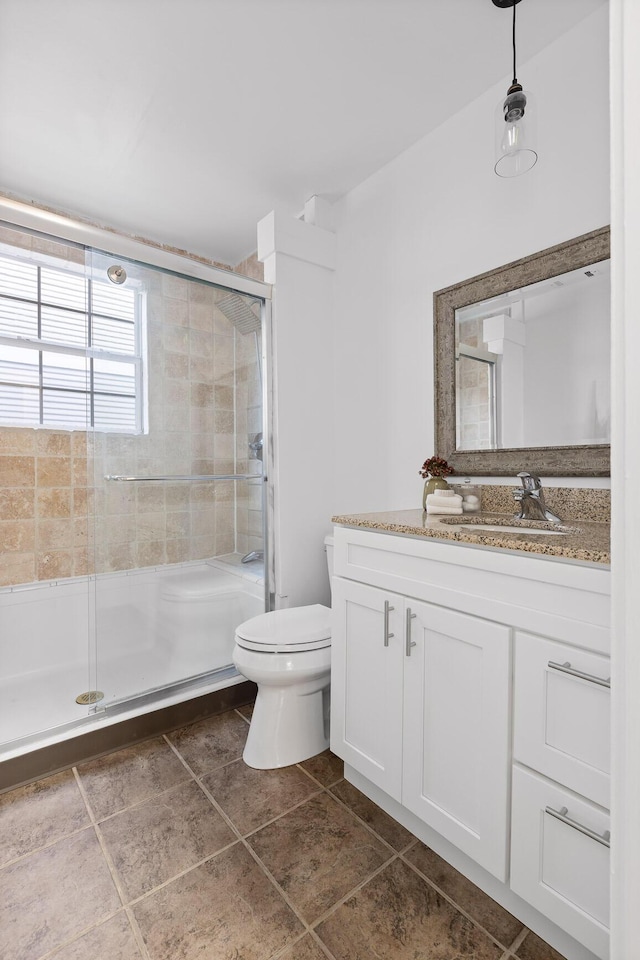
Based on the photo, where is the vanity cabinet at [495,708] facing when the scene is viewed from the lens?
facing the viewer and to the left of the viewer

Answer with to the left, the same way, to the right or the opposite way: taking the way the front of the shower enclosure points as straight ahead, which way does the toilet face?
to the right

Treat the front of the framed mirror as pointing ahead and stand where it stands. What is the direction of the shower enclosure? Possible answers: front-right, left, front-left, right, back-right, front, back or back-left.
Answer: front-right

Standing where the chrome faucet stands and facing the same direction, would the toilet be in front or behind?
in front

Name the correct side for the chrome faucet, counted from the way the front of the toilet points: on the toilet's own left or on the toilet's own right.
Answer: on the toilet's own left

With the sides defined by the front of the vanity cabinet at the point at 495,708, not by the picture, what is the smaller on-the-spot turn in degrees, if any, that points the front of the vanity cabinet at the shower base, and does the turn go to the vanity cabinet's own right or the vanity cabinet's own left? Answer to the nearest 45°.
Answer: approximately 45° to the vanity cabinet's own right

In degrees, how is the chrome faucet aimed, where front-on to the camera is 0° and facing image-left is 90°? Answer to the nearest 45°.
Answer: approximately 45°

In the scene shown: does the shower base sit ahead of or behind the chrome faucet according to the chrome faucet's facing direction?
ahead

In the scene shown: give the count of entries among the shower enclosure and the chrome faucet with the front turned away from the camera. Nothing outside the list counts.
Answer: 0

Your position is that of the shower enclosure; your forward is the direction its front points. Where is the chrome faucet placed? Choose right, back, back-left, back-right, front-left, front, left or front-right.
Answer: front

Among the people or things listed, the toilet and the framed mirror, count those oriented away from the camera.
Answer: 0

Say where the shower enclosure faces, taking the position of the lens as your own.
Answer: facing the viewer and to the right of the viewer

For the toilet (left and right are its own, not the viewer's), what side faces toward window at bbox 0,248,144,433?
right

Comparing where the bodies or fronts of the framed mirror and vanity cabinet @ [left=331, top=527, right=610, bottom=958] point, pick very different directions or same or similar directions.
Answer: same or similar directions

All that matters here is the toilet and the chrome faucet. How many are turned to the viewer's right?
0
